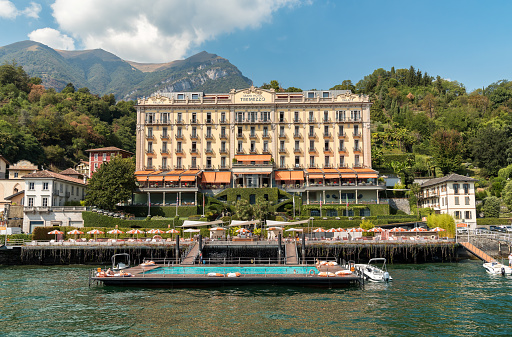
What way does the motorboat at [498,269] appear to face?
to the viewer's left

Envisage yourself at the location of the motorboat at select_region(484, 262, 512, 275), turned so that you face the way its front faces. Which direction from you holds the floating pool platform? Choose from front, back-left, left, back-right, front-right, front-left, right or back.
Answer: front-left
